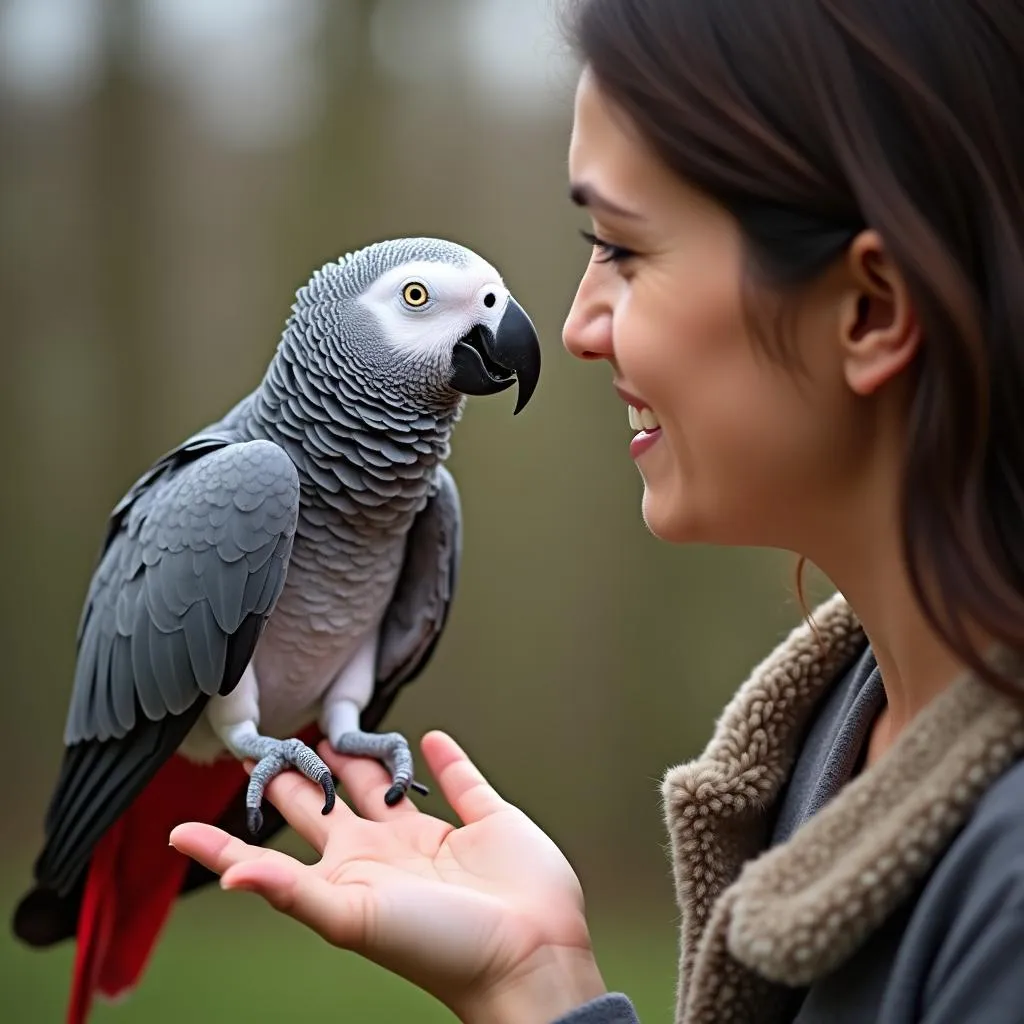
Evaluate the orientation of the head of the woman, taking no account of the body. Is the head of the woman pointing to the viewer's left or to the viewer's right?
to the viewer's left

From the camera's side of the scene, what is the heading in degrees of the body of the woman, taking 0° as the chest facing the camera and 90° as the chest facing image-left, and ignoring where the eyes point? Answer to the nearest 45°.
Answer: approximately 90°
